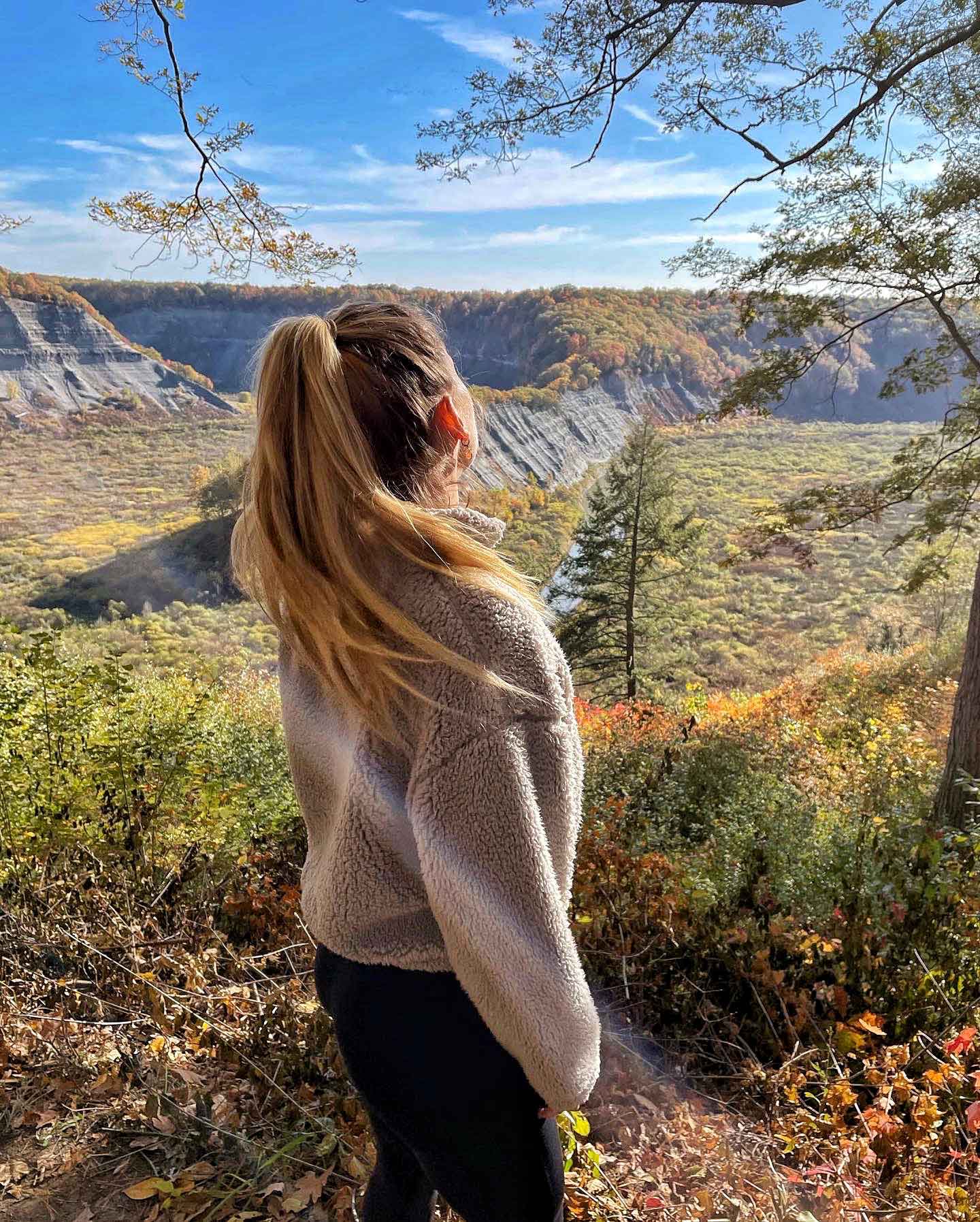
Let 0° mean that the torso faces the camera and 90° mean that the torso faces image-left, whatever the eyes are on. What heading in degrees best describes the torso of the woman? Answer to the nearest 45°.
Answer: approximately 225°

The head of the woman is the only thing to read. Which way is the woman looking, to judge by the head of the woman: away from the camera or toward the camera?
away from the camera

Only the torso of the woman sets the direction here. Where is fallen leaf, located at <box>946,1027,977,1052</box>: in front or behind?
in front

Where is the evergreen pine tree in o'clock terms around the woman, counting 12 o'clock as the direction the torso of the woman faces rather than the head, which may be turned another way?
The evergreen pine tree is roughly at 11 o'clock from the woman.
